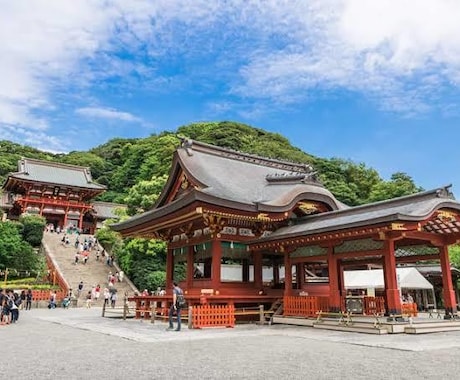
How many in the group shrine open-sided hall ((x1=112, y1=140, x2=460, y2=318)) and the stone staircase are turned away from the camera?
0

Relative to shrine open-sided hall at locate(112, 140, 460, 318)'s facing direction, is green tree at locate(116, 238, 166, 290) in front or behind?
behind

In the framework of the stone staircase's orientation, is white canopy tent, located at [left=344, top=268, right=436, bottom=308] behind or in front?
in front

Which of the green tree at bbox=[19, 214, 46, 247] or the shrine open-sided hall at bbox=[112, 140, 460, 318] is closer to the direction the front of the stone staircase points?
the shrine open-sided hall

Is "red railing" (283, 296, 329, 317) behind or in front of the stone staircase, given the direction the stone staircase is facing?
in front

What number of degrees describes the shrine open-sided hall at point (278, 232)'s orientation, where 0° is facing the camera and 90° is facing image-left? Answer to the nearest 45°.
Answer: approximately 315°

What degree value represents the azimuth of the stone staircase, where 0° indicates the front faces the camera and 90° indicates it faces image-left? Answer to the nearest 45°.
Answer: approximately 315°

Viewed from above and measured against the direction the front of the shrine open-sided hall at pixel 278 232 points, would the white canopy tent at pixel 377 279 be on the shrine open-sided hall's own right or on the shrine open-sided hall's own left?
on the shrine open-sided hall's own left

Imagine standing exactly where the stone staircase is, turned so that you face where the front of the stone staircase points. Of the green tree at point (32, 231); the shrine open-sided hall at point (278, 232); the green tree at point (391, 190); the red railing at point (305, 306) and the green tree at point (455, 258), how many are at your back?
1

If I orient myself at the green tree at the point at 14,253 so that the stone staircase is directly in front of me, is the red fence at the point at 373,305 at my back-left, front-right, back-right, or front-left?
front-right

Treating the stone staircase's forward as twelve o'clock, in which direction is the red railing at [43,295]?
The red railing is roughly at 2 o'clock from the stone staircase.

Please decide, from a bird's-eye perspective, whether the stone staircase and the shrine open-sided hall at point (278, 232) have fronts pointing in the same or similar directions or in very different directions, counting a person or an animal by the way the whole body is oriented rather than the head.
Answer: same or similar directions
